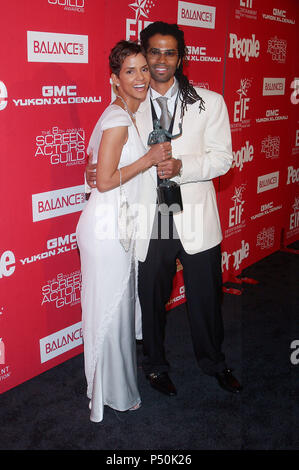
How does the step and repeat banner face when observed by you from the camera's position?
facing the viewer and to the right of the viewer

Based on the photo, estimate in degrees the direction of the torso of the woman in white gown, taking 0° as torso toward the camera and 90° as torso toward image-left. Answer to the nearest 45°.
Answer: approximately 270°

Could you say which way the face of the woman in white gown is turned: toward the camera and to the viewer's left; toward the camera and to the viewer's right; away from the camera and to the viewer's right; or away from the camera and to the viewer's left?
toward the camera and to the viewer's right
